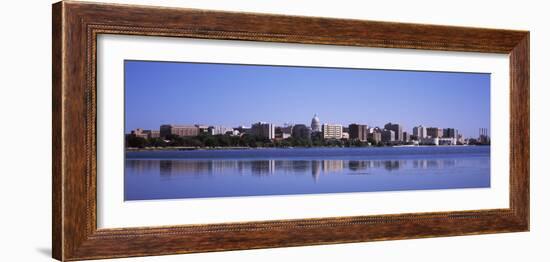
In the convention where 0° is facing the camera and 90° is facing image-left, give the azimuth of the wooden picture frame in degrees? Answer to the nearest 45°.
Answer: approximately 315°
